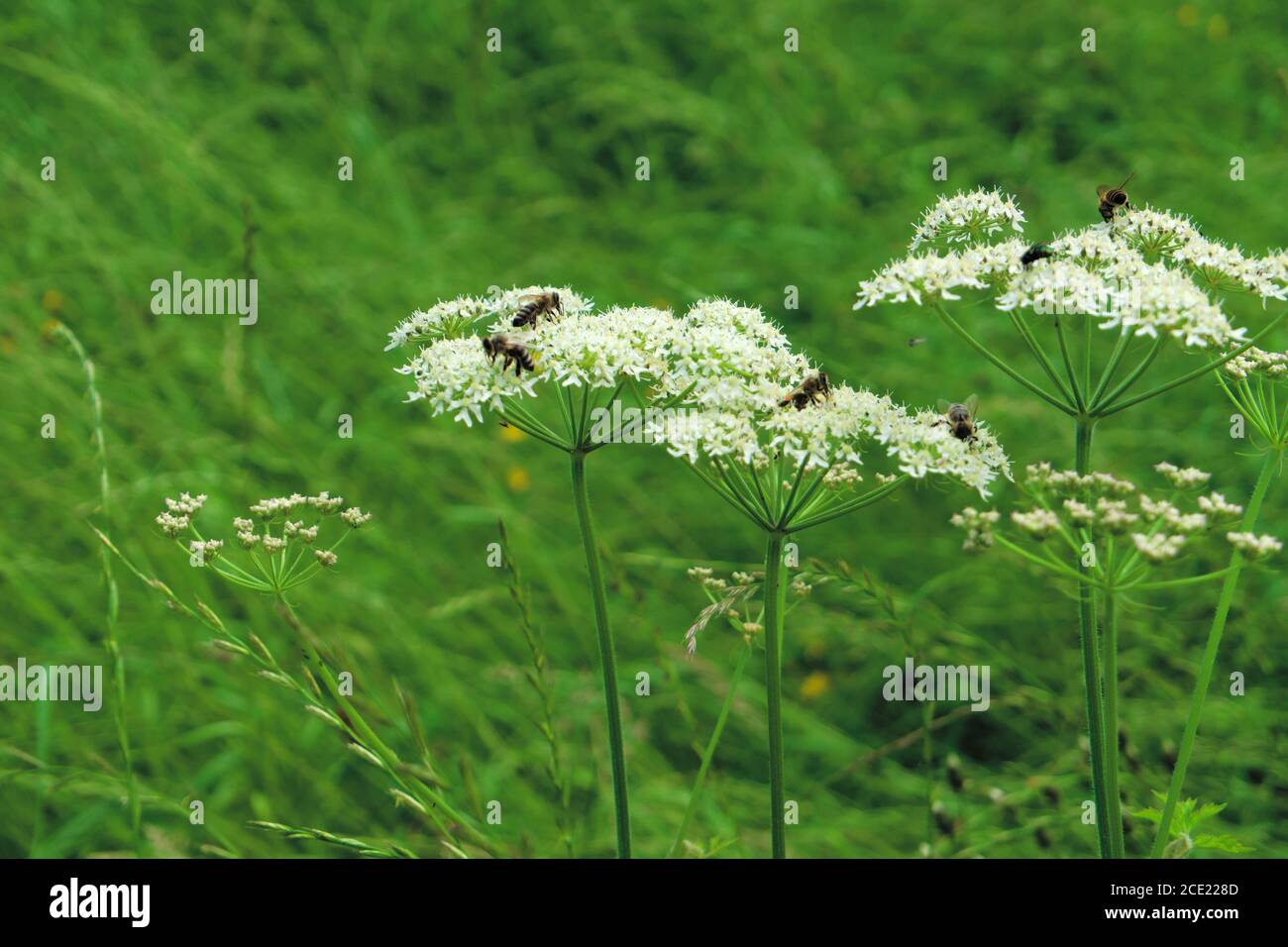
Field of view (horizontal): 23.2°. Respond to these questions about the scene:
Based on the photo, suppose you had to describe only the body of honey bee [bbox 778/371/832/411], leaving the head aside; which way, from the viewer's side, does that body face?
to the viewer's right

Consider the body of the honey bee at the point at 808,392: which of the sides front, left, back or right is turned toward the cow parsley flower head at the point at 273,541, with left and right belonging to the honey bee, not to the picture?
back

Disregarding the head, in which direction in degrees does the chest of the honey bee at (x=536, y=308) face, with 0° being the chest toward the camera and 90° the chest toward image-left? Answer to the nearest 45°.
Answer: approximately 270°

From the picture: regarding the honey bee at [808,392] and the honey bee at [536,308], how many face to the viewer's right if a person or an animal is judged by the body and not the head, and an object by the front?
2
